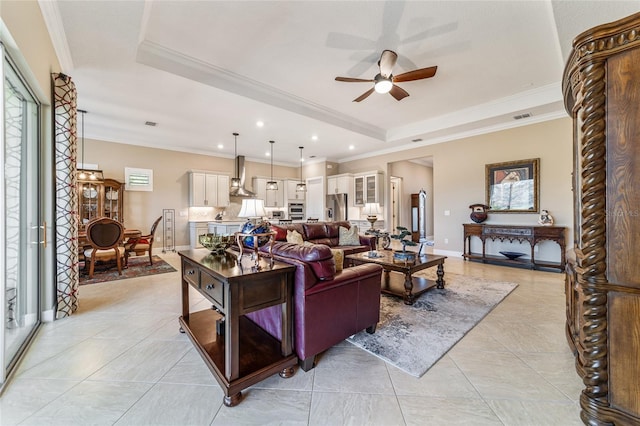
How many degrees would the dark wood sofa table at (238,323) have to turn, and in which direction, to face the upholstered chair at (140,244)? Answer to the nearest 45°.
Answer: approximately 90° to its right

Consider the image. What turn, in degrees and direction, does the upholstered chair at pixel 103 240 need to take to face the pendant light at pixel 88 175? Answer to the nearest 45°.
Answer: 0° — it already faces it

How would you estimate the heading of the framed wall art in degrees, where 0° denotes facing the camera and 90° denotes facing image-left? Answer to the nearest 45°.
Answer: approximately 45°

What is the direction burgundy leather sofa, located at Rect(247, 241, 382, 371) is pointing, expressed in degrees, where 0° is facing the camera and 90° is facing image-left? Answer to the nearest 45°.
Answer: approximately 225°

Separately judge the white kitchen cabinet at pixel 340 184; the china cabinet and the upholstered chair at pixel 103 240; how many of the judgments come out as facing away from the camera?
1

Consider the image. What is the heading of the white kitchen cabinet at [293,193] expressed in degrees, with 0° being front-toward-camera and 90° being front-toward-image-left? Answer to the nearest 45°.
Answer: approximately 315°

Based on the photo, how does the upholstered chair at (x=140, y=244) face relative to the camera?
to the viewer's left

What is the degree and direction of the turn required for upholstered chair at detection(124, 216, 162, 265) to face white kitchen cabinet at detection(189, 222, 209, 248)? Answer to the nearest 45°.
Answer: approximately 135° to its right
